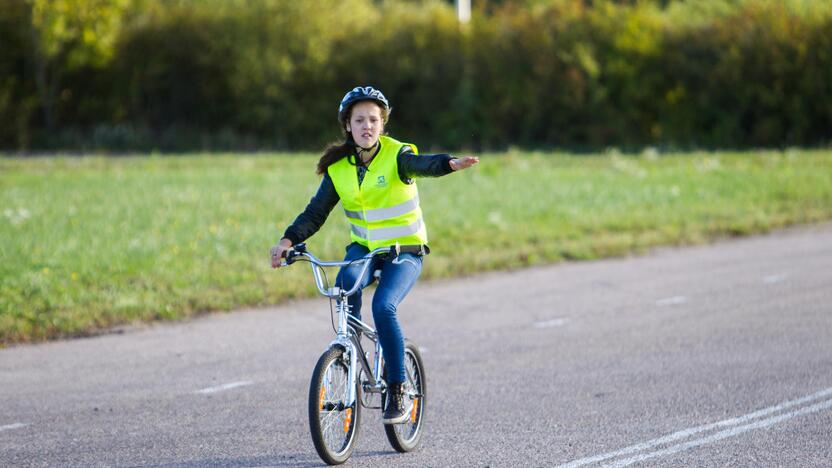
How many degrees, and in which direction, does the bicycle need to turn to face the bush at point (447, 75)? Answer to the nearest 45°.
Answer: approximately 135° to its right

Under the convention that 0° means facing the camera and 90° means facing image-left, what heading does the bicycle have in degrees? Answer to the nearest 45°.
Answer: approximately 45°

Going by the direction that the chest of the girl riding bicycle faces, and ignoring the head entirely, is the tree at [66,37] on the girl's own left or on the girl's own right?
on the girl's own right

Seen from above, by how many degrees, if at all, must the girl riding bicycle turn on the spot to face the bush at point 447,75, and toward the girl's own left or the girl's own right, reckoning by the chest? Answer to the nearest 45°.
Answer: approximately 135° to the girl's own right
